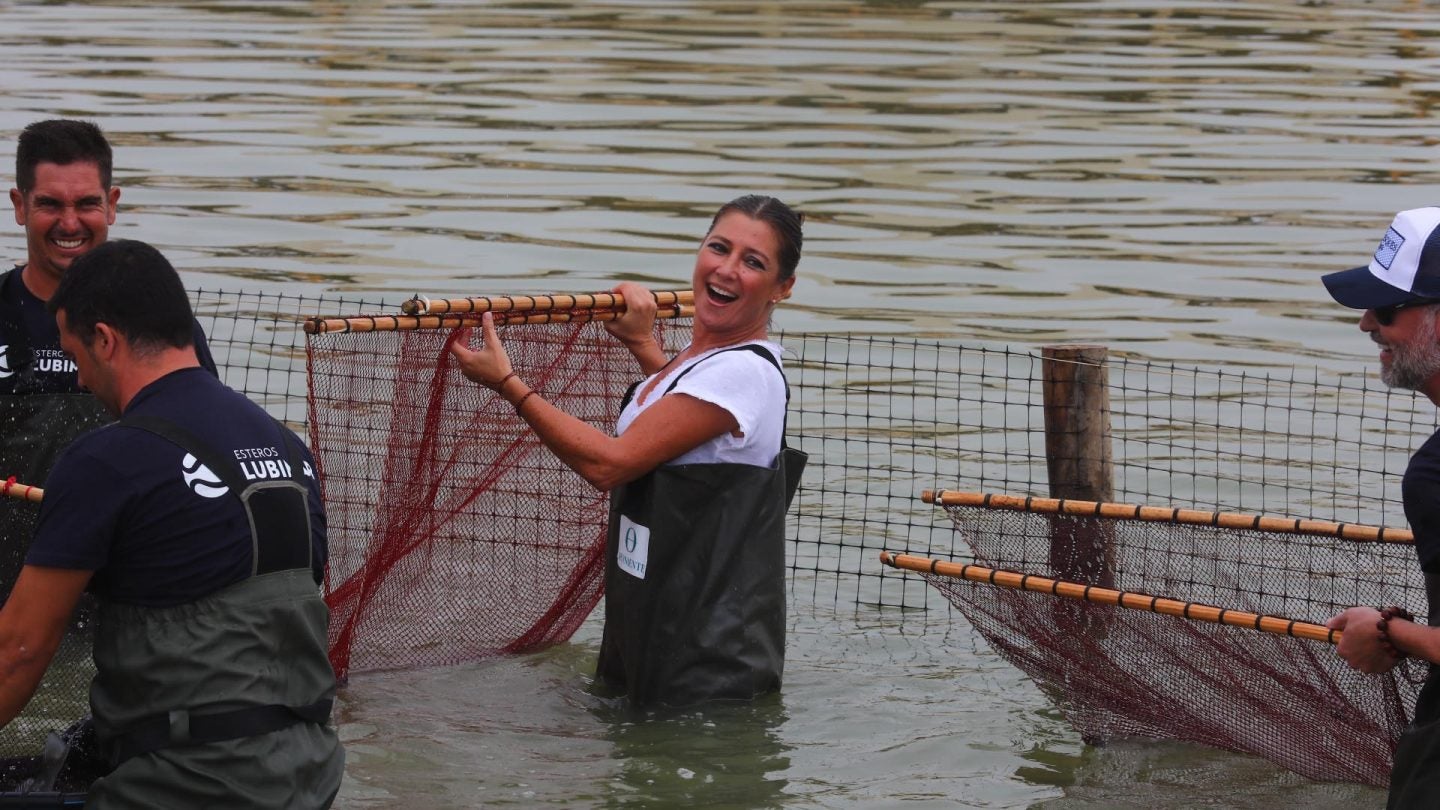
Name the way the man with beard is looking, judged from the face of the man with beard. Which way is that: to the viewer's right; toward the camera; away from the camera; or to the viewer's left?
to the viewer's left

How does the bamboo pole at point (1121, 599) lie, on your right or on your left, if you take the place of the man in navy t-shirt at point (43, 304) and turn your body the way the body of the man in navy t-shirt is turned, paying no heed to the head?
on your left

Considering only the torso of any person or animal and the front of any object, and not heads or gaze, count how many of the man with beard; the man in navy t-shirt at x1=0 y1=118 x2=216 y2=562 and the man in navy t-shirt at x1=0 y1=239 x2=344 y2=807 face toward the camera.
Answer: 1

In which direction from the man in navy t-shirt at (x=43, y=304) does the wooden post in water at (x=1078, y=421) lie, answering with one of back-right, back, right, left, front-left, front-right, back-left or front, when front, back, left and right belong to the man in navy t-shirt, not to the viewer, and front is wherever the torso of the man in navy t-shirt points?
left

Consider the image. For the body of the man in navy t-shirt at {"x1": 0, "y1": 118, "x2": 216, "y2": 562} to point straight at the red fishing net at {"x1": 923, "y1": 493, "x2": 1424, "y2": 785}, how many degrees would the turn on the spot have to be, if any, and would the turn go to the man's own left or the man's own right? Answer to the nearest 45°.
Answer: approximately 90° to the man's own left

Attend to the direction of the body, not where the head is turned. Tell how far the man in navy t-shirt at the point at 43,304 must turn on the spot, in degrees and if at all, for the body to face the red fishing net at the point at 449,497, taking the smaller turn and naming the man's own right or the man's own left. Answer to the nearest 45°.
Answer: approximately 90° to the man's own left

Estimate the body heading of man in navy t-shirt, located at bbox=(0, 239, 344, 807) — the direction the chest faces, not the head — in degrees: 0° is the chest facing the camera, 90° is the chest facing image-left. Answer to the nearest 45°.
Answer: approximately 135°

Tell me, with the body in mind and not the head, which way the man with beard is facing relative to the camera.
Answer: to the viewer's left

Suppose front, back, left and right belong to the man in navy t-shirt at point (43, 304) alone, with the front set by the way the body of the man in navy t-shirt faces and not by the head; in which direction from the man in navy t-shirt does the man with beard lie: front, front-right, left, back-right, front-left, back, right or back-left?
front-left
